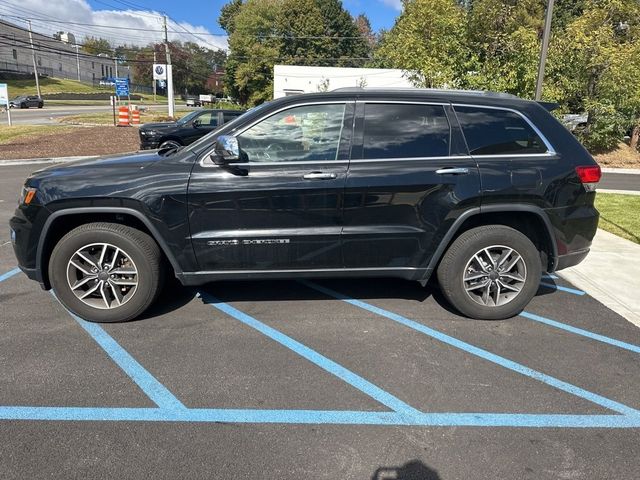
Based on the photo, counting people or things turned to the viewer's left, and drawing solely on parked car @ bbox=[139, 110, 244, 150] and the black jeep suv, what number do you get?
2

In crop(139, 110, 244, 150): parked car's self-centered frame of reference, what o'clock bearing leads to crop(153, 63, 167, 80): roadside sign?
The roadside sign is roughly at 3 o'clock from the parked car.

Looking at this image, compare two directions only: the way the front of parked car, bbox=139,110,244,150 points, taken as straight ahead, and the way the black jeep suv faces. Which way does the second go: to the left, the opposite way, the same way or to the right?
the same way

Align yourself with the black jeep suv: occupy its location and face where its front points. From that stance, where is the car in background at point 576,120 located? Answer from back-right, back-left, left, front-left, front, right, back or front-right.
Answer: back-right

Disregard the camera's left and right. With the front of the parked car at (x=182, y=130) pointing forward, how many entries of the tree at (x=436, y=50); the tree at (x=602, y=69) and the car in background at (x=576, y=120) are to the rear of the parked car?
3

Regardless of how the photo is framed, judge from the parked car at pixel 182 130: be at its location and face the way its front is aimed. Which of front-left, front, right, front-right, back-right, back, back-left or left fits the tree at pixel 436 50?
back

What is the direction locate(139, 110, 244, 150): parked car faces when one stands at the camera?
facing to the left of the viewer

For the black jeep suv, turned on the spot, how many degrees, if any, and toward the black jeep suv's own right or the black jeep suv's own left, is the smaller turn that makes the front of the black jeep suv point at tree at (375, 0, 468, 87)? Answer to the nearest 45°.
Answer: approximately 90° to the black jeep suv's own right

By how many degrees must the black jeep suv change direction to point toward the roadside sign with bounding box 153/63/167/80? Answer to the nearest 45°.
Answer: approximately 90° to its right

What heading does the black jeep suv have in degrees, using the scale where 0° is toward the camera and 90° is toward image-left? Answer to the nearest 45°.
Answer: approximately 90°

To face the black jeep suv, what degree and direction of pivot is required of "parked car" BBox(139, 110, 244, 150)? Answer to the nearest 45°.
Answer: approximately 90° to its left

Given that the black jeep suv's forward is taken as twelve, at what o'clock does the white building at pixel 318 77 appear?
The white building is roughly at 3 o'clock from the black jeep suv.

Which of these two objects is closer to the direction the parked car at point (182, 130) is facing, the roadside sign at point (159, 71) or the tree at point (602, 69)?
the roadside sign
